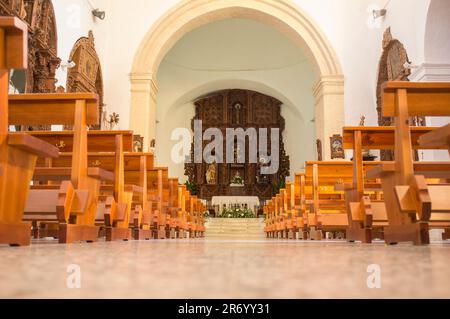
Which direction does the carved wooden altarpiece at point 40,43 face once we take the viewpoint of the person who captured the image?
facing the viewer and to the right of the viewer

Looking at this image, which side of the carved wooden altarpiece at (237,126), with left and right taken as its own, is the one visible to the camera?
front

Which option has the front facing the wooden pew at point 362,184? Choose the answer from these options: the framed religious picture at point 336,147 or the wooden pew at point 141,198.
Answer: the framed religious picture

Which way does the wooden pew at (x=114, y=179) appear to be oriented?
away from the camera

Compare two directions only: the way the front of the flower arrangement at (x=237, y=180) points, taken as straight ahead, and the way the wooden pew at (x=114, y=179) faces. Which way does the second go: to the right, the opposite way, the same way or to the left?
the opposite way

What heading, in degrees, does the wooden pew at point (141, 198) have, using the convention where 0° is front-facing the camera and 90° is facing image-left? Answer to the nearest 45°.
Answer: approximately 180°

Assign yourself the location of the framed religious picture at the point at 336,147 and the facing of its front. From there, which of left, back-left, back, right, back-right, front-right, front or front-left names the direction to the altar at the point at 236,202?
back-right

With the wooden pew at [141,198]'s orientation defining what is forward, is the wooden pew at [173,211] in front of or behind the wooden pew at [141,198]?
in front

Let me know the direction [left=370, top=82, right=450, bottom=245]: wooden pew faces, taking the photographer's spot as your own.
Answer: facing away from the viewer

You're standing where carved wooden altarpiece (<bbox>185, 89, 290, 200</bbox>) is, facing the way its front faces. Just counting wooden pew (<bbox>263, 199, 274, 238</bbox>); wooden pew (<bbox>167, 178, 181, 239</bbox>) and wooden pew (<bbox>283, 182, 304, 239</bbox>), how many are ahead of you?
3

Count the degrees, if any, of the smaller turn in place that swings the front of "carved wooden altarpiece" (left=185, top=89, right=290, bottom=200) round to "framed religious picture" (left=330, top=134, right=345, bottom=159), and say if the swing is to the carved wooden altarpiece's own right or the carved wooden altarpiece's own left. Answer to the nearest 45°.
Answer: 0° — it already faces it

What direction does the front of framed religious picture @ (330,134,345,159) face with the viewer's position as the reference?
facing the viewer

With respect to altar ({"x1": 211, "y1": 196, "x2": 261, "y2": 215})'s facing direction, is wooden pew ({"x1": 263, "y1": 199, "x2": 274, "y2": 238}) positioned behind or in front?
in front

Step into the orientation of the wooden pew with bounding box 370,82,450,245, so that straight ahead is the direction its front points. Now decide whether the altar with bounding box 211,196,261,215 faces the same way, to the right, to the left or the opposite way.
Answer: the opposite way

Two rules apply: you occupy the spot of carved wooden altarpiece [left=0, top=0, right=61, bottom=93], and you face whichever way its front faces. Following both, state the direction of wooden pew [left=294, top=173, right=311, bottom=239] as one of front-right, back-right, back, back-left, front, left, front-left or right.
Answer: front

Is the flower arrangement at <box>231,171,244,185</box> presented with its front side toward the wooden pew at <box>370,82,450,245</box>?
yes

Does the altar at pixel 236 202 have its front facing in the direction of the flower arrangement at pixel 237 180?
no

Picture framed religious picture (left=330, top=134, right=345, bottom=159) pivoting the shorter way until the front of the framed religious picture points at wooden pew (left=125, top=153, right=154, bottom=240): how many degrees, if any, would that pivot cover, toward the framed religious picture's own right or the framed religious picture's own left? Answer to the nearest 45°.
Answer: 0° — it already faces it

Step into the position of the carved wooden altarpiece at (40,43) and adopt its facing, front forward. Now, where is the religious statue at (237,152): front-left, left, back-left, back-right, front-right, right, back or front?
left

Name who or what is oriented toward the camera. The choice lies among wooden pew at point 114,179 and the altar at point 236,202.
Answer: the altar

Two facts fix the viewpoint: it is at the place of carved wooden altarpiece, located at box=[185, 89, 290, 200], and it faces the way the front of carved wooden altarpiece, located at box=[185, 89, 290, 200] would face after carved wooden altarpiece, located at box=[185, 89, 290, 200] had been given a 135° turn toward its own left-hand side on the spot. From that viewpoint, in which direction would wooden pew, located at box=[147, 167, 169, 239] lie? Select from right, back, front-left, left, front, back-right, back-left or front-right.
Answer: back-right
